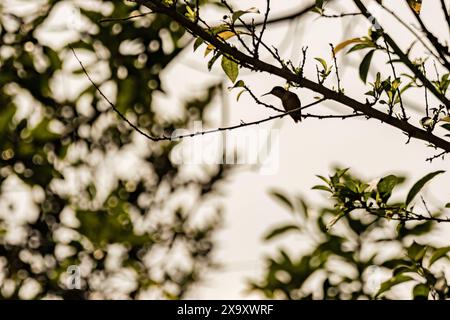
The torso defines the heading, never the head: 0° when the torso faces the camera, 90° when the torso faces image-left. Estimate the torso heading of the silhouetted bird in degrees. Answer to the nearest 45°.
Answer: approximately 90°
